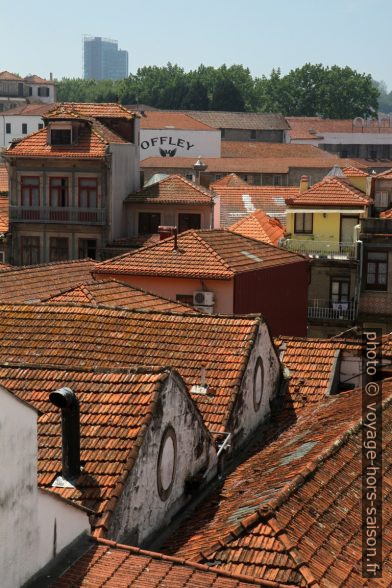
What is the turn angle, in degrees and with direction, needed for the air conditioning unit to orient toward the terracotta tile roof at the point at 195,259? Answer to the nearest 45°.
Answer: approximately 180°

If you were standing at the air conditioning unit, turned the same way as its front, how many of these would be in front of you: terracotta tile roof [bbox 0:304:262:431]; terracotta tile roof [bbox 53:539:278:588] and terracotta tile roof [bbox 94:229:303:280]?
2

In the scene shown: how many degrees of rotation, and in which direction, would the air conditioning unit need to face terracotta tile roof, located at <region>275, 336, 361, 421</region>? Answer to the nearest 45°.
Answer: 0° — it already faces it

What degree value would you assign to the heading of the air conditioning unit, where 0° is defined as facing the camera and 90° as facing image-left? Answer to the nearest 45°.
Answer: approximately 0°

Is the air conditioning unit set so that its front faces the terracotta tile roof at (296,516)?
yes

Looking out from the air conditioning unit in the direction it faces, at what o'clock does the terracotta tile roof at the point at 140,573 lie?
The terracotta tile roof is roughly at 12 o'clock from the air conditioning unit.
